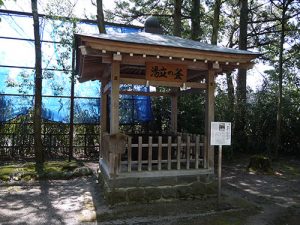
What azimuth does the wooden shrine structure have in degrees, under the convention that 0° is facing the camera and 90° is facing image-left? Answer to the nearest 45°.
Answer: approximately 0°
